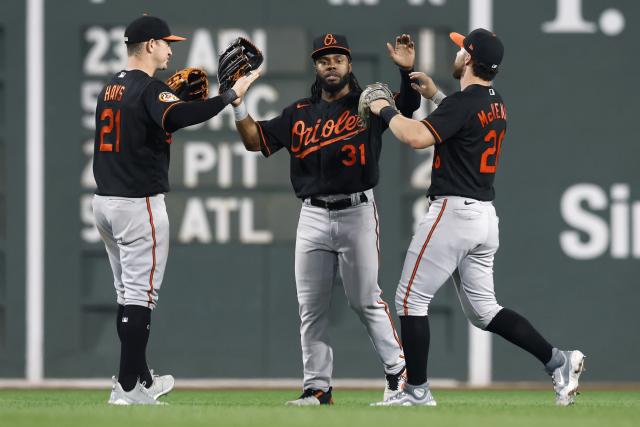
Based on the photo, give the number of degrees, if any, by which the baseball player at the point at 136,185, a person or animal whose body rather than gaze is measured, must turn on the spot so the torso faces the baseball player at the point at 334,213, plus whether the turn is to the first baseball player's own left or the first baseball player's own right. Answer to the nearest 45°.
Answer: approximately 45° to the first baseball player's own right

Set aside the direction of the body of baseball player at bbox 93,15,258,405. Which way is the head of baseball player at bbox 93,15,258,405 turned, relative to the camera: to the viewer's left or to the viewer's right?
to the viewer's right

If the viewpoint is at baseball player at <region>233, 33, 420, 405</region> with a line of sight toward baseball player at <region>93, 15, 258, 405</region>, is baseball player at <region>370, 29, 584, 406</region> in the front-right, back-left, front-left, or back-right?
back-left

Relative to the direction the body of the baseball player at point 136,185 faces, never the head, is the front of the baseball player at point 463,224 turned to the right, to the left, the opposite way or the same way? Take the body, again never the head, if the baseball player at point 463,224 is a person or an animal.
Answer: to the left

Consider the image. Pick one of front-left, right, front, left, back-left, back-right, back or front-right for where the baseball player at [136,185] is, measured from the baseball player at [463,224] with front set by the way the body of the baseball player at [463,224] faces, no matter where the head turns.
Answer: front-left

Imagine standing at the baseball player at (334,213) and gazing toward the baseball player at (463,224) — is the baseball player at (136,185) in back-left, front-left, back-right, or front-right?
back-right

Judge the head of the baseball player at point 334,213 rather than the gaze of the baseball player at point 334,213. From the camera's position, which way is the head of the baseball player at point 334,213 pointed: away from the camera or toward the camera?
toward the camera

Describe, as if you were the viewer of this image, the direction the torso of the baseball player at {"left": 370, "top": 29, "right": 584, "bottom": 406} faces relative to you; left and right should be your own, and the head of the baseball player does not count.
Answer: facing away from the viewer and to the left of the viewer

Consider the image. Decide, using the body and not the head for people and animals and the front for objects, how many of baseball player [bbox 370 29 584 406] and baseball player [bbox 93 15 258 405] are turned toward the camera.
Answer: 0

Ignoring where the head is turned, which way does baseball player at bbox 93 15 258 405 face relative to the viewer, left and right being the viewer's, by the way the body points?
facing away from the viewer and to the right of the viewer

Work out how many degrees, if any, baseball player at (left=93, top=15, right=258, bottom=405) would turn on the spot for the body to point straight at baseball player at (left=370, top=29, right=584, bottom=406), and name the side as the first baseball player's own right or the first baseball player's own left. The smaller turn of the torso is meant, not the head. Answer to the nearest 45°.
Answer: approximately 45° to the first baseball player's own right
